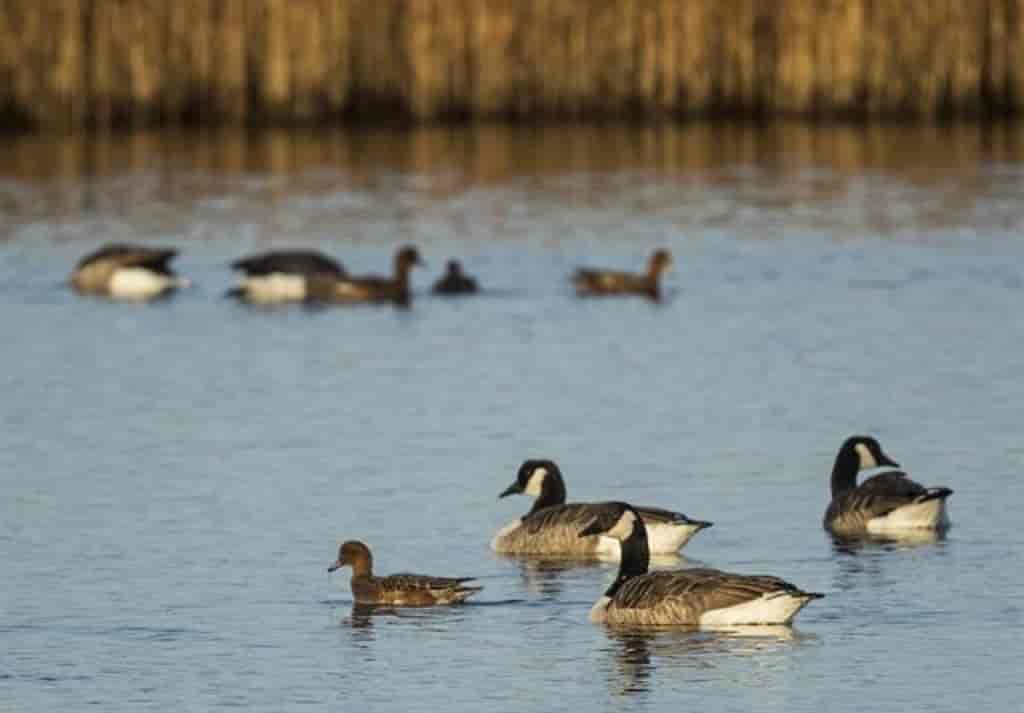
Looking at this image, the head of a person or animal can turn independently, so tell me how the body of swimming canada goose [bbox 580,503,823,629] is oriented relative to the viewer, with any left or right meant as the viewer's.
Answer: facing to the left of the viewer

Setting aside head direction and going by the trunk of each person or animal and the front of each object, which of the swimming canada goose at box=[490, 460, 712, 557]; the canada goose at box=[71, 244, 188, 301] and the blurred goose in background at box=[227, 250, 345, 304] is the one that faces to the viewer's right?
the blurred goose in background at box=[227, 250, 345, 304]

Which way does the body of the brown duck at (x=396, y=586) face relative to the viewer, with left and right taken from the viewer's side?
facing to the left of the viewer

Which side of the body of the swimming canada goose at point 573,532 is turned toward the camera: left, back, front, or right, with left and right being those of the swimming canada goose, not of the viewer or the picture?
left

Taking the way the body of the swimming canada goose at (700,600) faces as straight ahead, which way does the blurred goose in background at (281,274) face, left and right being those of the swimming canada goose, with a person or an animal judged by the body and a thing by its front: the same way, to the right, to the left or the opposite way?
the opposite way

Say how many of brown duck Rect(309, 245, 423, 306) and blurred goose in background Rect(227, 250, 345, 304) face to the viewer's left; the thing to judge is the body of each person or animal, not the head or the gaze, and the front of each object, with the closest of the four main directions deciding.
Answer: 0

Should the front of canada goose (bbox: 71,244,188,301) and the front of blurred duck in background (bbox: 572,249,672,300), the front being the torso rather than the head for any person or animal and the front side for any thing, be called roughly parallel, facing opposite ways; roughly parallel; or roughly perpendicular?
roughly parallel, facing opposite ways

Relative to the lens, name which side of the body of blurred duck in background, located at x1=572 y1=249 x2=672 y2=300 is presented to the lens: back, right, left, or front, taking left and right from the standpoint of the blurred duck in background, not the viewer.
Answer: right

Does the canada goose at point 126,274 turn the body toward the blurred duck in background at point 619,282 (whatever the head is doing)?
no

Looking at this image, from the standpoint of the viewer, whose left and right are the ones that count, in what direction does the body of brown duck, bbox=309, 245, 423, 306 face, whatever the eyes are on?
facing to the right of the viewer

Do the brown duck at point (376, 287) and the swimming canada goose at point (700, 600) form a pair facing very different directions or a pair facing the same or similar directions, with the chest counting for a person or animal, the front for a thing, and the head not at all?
very different directions

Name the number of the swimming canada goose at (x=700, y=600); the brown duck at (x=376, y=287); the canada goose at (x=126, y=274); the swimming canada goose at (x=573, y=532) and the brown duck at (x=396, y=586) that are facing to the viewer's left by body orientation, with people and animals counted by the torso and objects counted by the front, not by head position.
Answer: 4

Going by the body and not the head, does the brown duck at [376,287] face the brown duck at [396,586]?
no

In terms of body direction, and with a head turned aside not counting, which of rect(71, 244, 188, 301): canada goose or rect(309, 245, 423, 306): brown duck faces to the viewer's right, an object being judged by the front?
the brown duck

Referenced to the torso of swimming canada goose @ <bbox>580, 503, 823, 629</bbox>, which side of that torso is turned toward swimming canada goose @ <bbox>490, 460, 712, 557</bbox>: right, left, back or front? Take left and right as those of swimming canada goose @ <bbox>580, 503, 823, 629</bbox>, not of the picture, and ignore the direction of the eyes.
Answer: right

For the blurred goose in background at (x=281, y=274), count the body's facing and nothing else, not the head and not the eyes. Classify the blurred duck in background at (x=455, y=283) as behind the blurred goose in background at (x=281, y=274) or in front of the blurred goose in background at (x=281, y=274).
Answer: in front

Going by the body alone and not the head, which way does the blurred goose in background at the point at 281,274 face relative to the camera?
to the viewer's right

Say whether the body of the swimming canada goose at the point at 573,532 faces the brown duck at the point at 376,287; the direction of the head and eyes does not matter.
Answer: no

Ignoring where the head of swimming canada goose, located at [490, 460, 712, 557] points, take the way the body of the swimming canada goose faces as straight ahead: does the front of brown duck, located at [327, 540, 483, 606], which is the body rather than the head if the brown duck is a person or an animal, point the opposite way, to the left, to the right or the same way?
the same way

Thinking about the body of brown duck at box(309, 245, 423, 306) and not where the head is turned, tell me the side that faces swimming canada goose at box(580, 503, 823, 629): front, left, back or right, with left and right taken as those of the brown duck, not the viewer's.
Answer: right
